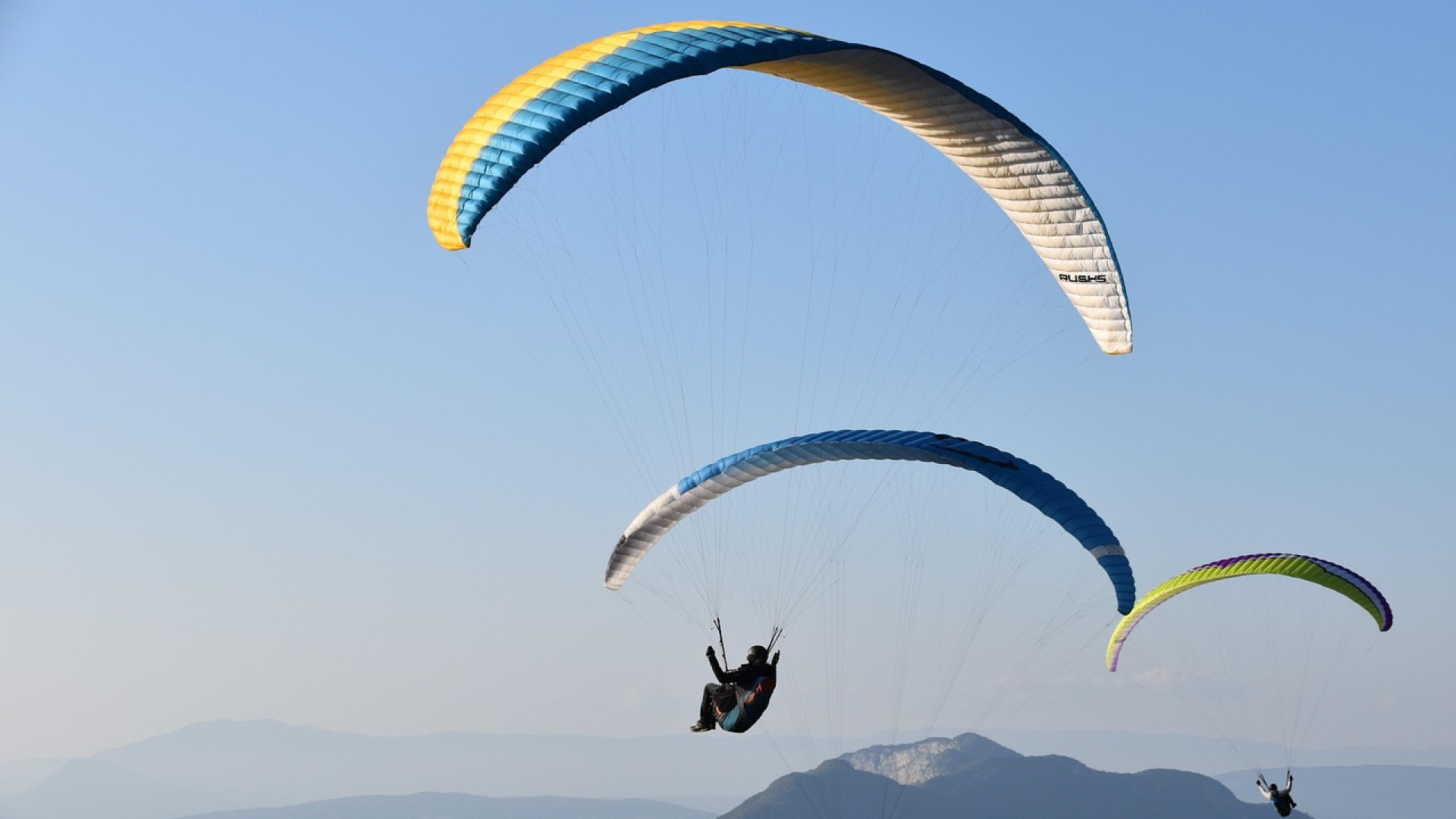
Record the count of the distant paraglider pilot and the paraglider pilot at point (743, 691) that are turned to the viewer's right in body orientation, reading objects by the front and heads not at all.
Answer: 0

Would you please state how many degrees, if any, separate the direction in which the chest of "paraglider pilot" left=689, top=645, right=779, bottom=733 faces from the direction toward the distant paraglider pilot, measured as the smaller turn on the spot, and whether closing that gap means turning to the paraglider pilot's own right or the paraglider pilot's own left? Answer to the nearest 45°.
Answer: approximately 90° to the paraglider pilot's own right

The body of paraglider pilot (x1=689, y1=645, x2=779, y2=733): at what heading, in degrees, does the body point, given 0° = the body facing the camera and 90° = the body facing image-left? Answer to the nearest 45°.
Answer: approximately 135°
